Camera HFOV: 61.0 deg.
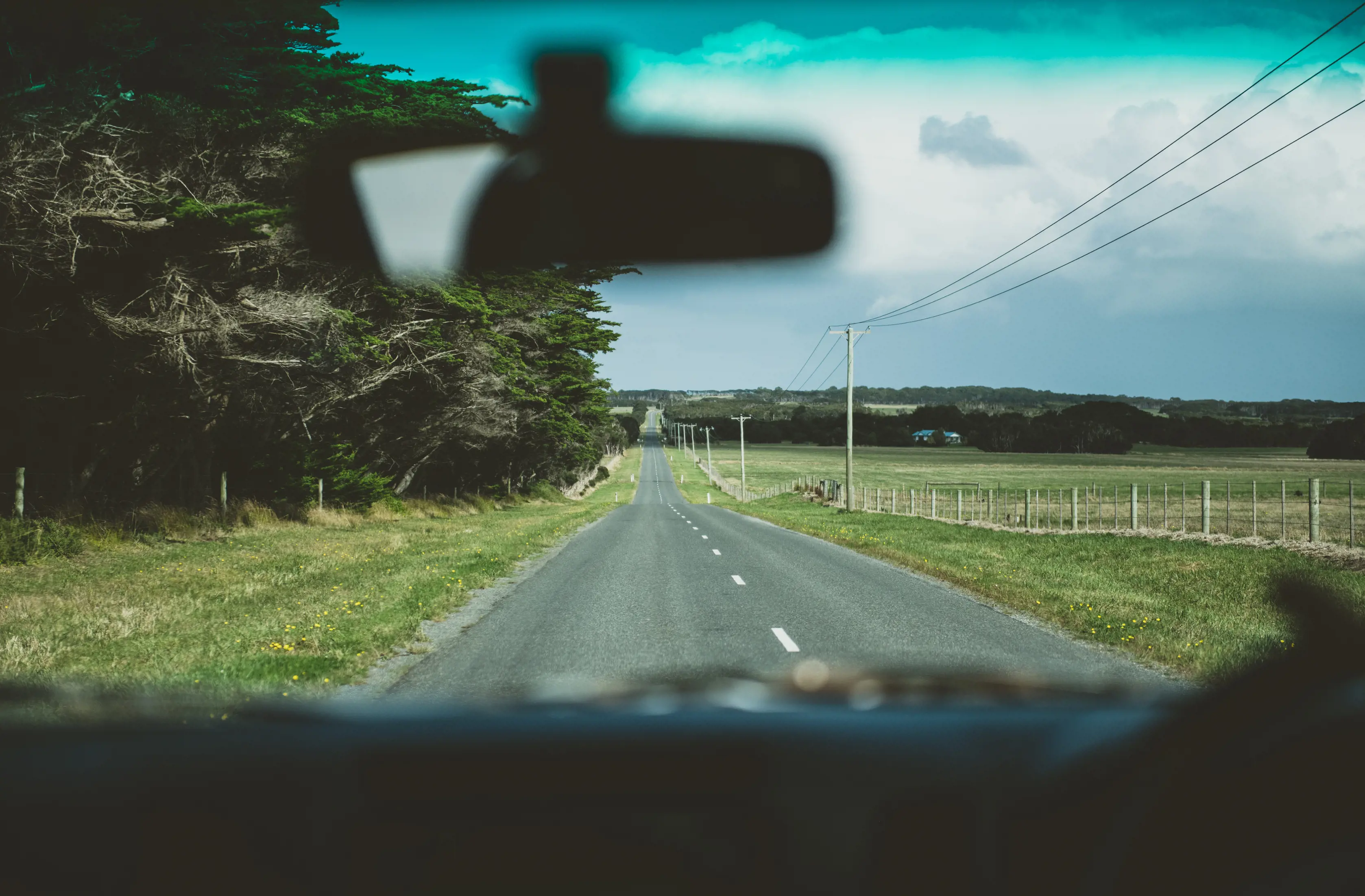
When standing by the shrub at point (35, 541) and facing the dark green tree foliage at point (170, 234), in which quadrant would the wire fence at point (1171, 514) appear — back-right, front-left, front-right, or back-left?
front-right

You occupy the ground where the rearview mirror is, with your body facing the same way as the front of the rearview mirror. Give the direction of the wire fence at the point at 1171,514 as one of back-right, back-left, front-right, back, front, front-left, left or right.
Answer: back-left

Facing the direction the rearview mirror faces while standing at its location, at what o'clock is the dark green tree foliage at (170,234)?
The dark green tree foliage is roughly at 5 o'clock from the rearview mirror.

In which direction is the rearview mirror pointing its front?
toward the camera

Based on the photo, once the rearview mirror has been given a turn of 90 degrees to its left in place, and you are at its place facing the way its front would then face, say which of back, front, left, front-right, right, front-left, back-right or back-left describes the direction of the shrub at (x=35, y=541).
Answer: back-left
